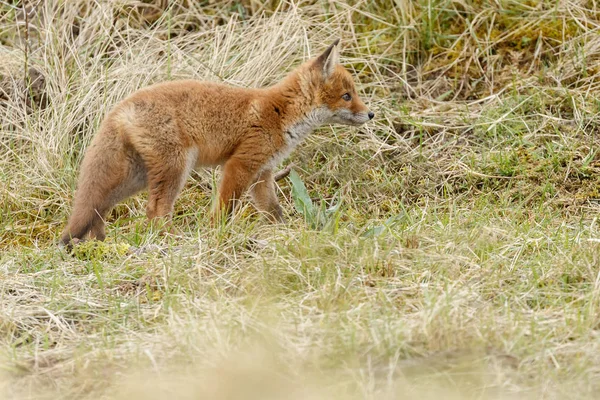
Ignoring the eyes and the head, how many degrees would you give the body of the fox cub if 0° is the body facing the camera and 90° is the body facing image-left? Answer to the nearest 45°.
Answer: approximately 270°
